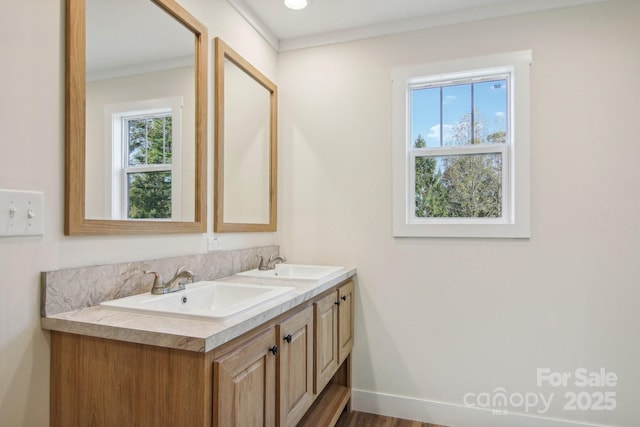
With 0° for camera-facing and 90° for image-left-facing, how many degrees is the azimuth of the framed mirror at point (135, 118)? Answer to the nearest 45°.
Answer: approximately 315°

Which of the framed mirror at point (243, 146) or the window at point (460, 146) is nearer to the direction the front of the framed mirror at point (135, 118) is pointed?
the window

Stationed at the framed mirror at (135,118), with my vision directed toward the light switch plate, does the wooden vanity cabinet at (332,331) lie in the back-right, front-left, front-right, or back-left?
back-left

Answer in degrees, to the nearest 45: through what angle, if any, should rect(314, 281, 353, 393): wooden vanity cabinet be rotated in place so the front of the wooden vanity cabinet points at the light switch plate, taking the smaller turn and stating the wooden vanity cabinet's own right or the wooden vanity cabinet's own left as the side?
approximately 90° to the wooden vanity cabinet's own right

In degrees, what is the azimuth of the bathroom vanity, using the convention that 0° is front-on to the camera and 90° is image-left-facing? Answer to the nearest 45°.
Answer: approximately 315°

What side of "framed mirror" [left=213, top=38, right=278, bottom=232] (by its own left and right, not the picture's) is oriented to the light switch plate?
right
